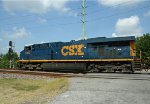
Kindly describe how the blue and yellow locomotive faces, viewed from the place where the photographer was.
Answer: facing away from the viewer and to the left of the viewer
